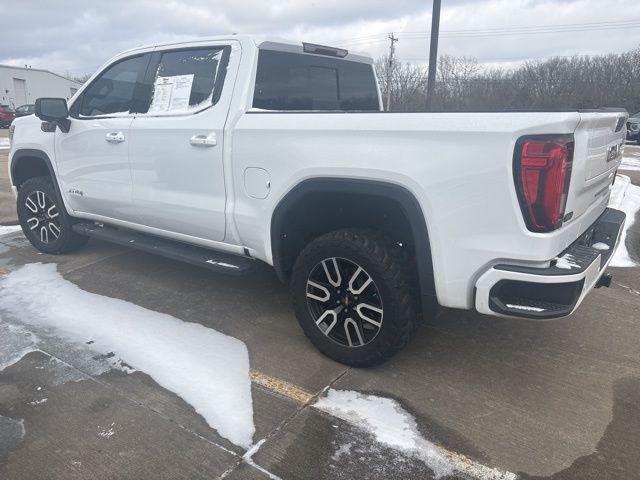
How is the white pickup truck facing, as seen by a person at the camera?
facing away from the viewer and to the left of the viewer

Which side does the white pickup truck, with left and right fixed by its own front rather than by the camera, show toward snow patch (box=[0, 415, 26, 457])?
left

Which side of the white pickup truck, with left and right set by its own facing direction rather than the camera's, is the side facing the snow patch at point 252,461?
left

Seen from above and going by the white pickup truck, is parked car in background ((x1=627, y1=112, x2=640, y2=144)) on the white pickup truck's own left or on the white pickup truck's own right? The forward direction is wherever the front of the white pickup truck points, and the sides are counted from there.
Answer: on the white pickup truck's own right

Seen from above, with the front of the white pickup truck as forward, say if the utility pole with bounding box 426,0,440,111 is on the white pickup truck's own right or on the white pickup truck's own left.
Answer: on the white pickup truck's own right
